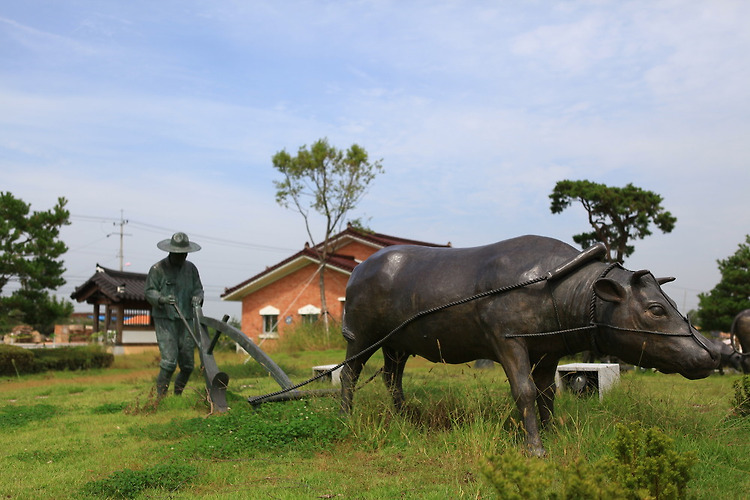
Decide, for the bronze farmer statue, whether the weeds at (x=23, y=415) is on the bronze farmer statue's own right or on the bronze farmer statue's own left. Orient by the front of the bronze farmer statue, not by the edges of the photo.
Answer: on the bronze farmer statue's own right

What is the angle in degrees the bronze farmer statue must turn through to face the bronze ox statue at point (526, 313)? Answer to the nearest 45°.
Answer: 0° — it already faces it

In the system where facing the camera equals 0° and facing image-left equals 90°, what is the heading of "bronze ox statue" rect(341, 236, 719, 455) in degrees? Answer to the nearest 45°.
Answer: approximately 315°

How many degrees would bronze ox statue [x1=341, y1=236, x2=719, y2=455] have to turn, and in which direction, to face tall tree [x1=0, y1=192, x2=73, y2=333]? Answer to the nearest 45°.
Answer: approximately 180°

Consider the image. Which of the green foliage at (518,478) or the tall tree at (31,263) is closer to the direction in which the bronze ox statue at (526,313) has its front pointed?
the green foliage

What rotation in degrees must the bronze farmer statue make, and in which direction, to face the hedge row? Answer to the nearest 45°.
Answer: approximately 135° to its left

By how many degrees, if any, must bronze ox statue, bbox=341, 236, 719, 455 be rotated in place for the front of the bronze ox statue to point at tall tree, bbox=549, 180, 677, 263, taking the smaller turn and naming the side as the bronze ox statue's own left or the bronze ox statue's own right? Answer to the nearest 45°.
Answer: approximately 135° to the bronze ox statue's own left

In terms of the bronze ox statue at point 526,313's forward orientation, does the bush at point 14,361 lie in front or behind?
behind

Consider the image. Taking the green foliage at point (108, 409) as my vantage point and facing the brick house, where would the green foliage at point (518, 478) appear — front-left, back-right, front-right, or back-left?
back-right

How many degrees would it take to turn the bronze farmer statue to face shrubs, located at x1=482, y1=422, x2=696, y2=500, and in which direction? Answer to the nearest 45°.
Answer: approximately 45° to its right

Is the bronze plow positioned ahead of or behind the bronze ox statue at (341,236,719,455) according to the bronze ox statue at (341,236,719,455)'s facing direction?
behind
